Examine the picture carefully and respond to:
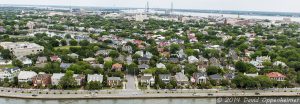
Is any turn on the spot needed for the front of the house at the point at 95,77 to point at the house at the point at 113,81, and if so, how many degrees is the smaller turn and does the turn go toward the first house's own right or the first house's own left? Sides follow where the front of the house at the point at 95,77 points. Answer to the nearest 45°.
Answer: approximately 90° to the first house's own left

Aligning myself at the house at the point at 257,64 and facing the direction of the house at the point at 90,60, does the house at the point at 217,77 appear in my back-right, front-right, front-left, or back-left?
front-left

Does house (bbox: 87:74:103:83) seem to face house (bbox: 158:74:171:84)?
no

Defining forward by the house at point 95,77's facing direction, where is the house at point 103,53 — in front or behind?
behind

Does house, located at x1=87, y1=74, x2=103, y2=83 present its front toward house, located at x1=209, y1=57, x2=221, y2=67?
no

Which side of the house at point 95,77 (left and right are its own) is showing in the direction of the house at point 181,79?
left

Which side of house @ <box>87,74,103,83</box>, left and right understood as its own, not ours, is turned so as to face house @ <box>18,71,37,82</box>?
right

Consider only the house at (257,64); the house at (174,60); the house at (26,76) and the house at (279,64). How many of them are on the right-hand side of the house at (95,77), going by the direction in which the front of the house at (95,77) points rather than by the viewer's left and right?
1

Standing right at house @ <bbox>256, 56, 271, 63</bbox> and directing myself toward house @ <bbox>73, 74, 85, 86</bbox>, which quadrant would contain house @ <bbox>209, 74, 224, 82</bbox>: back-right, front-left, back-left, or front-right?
front-left

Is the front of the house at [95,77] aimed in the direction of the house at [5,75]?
no

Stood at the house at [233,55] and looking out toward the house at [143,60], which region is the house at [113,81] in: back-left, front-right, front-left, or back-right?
front-left

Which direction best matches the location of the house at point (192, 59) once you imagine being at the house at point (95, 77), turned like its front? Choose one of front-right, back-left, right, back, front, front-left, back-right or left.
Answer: back-left

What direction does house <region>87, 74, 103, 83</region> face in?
toward the camera

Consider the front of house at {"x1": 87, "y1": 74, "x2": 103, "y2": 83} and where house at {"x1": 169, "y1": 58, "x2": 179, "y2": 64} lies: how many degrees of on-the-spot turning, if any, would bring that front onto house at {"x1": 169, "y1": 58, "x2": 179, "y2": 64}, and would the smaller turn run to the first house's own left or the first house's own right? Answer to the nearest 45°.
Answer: approximately 135° to the first house's own left

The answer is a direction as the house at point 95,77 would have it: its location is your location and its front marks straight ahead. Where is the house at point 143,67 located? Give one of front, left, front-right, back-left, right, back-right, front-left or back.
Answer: back-left

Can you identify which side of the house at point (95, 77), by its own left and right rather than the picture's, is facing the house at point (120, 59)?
back

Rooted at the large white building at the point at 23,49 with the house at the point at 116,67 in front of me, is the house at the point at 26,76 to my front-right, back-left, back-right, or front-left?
front-right

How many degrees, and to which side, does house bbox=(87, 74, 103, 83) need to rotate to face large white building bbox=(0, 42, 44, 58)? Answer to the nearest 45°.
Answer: approximately 135° to its right
